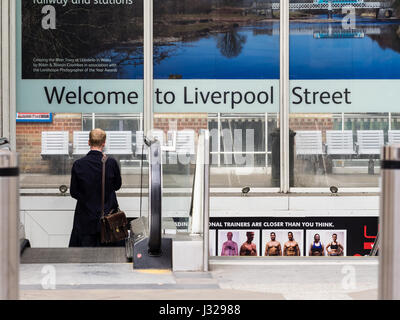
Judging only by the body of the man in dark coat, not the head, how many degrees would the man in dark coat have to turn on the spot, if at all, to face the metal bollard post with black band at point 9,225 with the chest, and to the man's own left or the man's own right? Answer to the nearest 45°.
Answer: approximately 180°

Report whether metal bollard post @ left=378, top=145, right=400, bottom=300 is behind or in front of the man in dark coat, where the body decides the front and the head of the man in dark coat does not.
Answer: behind

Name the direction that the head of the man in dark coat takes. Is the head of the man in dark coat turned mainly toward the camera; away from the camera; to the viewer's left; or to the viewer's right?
away from the camera

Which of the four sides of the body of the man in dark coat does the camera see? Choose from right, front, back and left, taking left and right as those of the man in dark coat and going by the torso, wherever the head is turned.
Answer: back
